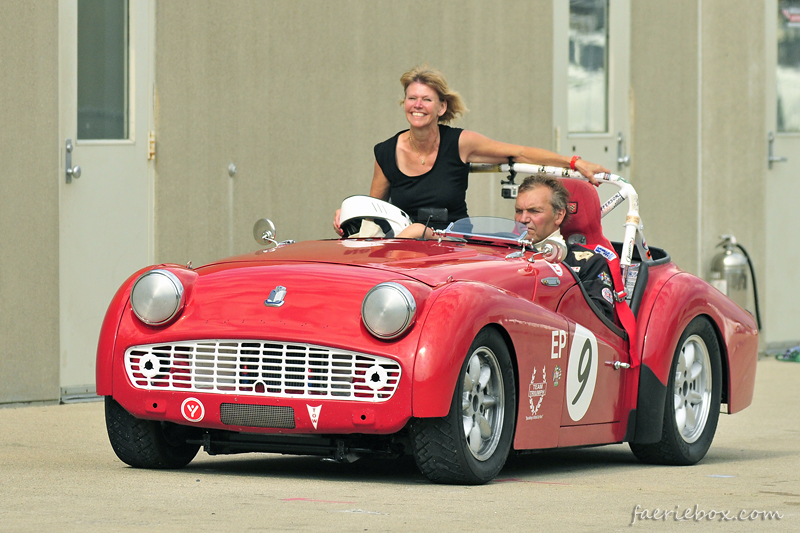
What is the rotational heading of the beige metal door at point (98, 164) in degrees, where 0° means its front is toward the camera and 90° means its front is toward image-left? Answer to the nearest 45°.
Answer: approximately 315°

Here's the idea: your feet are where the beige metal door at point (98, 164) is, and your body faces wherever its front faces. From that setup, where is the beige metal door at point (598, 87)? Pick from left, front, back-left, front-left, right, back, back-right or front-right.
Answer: left

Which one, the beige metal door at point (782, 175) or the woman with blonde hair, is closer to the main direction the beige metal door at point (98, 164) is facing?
the woman with blonde hair

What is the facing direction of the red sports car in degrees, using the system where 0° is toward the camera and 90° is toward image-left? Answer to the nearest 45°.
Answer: approximately 45°

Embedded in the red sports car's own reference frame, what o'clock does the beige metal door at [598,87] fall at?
The beige metal door is roughly at 5 o'clock from the red sports car.

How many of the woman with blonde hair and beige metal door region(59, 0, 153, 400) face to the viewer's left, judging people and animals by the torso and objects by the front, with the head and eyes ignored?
0

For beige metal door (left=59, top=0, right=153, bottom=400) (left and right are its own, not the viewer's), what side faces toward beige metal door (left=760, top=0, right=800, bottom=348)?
left

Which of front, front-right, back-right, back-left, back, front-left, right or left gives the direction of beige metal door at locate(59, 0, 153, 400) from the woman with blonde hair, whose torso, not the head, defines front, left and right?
back-right

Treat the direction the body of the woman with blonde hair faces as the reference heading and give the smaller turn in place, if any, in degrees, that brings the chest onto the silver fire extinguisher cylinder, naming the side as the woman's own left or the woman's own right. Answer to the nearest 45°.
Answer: approximately 180°
